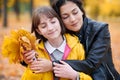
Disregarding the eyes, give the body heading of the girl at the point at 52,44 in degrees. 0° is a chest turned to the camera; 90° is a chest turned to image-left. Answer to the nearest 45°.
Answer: approximately 0°

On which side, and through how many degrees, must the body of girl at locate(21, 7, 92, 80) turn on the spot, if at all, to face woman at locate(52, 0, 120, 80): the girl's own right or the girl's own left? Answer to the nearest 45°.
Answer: approximately 90° to the girl's own left

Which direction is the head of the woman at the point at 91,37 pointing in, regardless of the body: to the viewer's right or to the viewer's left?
to the viewer's left

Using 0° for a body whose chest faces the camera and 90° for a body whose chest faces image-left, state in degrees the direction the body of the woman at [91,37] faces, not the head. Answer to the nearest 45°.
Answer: approximately 45°
